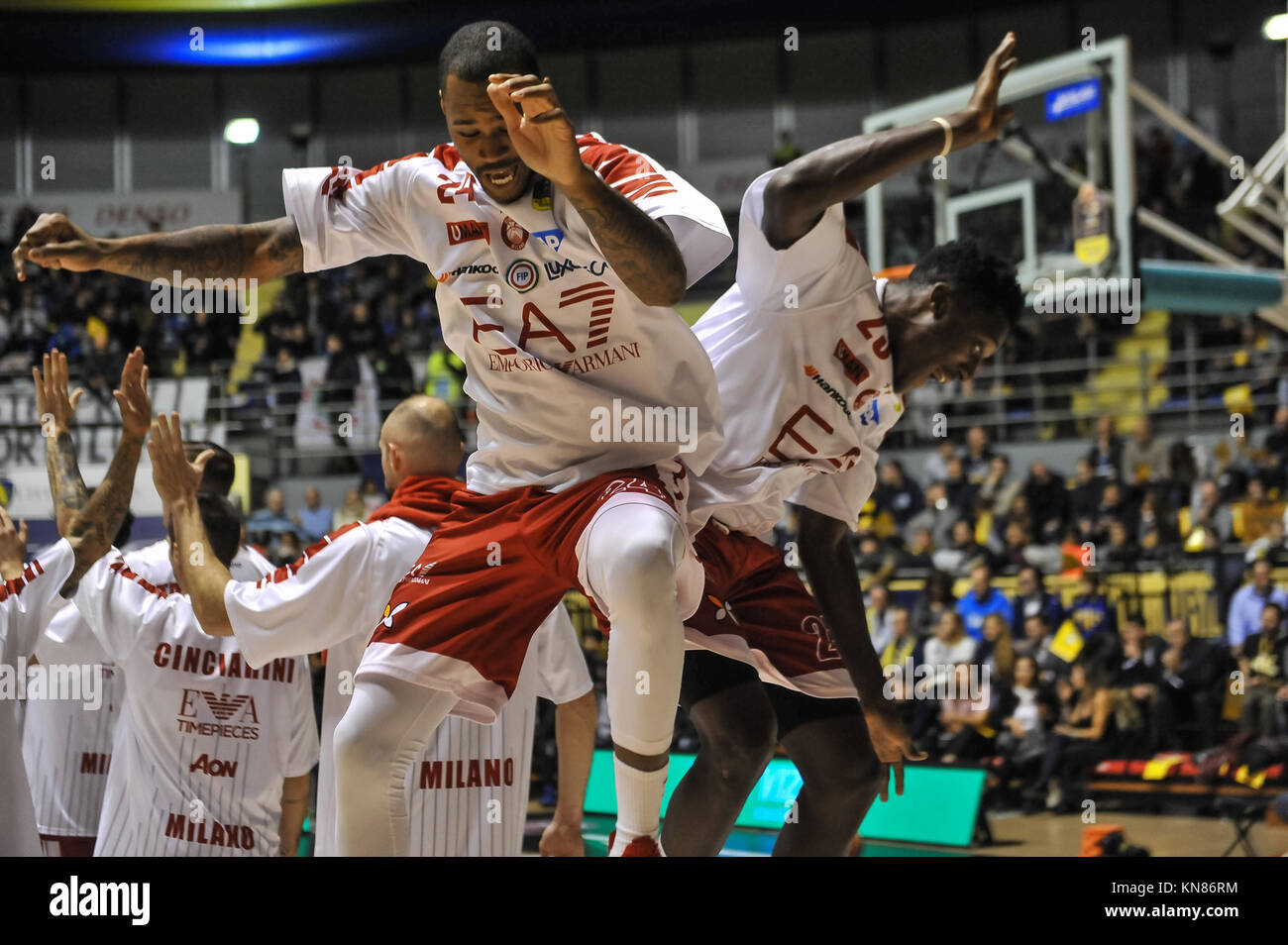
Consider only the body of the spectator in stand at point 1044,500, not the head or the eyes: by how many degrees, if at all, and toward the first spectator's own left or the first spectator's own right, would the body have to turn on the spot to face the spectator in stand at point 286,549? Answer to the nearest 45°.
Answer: approximately 45° to the first spectator's own right

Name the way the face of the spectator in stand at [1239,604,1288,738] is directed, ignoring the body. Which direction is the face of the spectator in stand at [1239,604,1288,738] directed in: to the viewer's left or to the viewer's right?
to the viewer's left

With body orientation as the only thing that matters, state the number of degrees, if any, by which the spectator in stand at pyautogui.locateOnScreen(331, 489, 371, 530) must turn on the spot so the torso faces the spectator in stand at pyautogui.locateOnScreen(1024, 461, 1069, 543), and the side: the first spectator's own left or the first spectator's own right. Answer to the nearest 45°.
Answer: approximately 45° to the first spectator's own left
